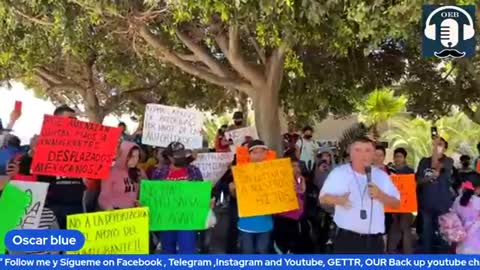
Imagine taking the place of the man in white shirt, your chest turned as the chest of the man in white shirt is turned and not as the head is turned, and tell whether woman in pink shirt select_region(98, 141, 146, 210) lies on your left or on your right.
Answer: on your right

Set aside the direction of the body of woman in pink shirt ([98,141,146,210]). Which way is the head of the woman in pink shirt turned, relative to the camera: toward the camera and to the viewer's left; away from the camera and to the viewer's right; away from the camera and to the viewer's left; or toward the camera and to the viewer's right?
toward the camera and to the viewer's right

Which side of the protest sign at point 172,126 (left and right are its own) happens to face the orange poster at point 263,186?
left

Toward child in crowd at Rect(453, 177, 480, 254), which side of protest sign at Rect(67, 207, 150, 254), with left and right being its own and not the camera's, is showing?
left
